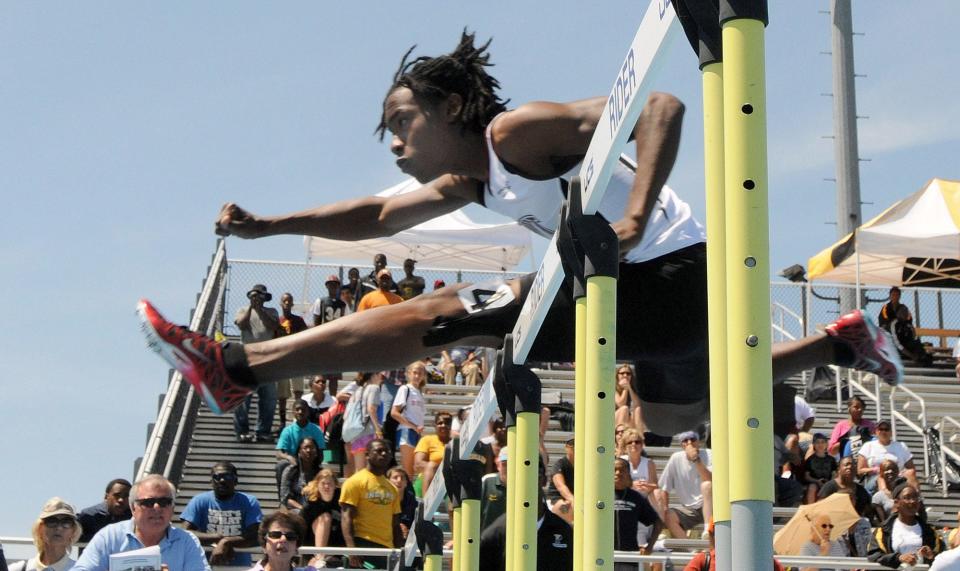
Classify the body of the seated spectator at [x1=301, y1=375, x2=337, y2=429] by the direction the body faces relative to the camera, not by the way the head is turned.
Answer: toward the camera

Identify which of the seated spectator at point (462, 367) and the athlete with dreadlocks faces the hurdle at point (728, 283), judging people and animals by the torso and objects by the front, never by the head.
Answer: the seated spectator

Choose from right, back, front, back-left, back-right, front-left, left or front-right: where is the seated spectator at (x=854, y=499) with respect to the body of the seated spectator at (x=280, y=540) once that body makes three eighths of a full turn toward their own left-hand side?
front

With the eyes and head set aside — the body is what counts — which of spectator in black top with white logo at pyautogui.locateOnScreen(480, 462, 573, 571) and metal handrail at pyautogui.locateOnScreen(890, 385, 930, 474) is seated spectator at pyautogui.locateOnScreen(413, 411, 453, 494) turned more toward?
the spectator in black top with white logo

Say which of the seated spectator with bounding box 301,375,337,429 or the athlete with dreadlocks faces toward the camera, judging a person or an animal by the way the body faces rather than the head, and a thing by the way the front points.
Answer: the seated spectator

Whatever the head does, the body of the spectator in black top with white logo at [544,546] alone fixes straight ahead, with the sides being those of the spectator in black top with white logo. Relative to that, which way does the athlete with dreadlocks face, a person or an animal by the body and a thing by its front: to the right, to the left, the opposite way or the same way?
to the right

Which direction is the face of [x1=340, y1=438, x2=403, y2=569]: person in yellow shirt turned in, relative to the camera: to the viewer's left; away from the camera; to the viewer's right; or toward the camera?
toward the camera

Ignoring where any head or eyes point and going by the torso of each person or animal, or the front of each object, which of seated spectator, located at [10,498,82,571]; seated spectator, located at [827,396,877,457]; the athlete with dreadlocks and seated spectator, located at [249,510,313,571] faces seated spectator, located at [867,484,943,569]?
seated spectator, located at [827,396,877,457]

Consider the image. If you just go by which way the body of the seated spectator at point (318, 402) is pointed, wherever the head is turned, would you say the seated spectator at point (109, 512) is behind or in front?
in front

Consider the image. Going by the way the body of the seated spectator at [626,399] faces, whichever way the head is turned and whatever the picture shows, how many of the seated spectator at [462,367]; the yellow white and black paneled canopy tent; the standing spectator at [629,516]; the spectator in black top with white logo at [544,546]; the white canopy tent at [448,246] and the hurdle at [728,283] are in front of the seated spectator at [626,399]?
3

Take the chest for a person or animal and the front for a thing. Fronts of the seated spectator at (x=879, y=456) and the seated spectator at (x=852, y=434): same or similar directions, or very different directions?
same or similar directions

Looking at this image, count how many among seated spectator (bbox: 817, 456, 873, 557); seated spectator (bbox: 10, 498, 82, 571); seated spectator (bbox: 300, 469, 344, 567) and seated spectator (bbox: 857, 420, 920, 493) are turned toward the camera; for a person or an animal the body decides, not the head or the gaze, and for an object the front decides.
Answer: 4

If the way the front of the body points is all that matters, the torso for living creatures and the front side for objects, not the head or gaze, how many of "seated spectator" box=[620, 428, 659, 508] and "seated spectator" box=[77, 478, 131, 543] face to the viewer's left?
0

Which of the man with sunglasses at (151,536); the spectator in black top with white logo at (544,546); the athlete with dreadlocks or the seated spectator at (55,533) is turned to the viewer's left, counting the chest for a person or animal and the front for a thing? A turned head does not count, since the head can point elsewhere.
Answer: the athlete with dreadlocks

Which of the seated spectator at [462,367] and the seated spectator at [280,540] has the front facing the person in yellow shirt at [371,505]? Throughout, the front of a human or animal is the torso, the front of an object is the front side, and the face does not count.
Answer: the seated spectator at [462,367]

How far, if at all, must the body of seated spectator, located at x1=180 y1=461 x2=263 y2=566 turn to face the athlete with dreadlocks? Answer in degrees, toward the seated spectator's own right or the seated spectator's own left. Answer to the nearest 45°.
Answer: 0° — they already face them

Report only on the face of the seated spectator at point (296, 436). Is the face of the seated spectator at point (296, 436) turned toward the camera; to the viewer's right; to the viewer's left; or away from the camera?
toward the camera

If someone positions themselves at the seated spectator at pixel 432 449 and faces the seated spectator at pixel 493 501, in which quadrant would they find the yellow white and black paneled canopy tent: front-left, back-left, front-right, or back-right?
back-left

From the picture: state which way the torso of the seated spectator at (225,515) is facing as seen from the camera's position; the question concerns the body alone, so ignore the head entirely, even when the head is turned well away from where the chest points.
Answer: toward the camera

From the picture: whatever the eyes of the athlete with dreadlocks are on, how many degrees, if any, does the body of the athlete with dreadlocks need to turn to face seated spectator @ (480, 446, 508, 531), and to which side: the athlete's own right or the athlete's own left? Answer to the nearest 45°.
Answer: approximately 90° to the athlete's own right

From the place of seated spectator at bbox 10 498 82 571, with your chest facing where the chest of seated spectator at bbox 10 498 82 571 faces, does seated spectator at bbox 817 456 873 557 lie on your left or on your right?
on your left
